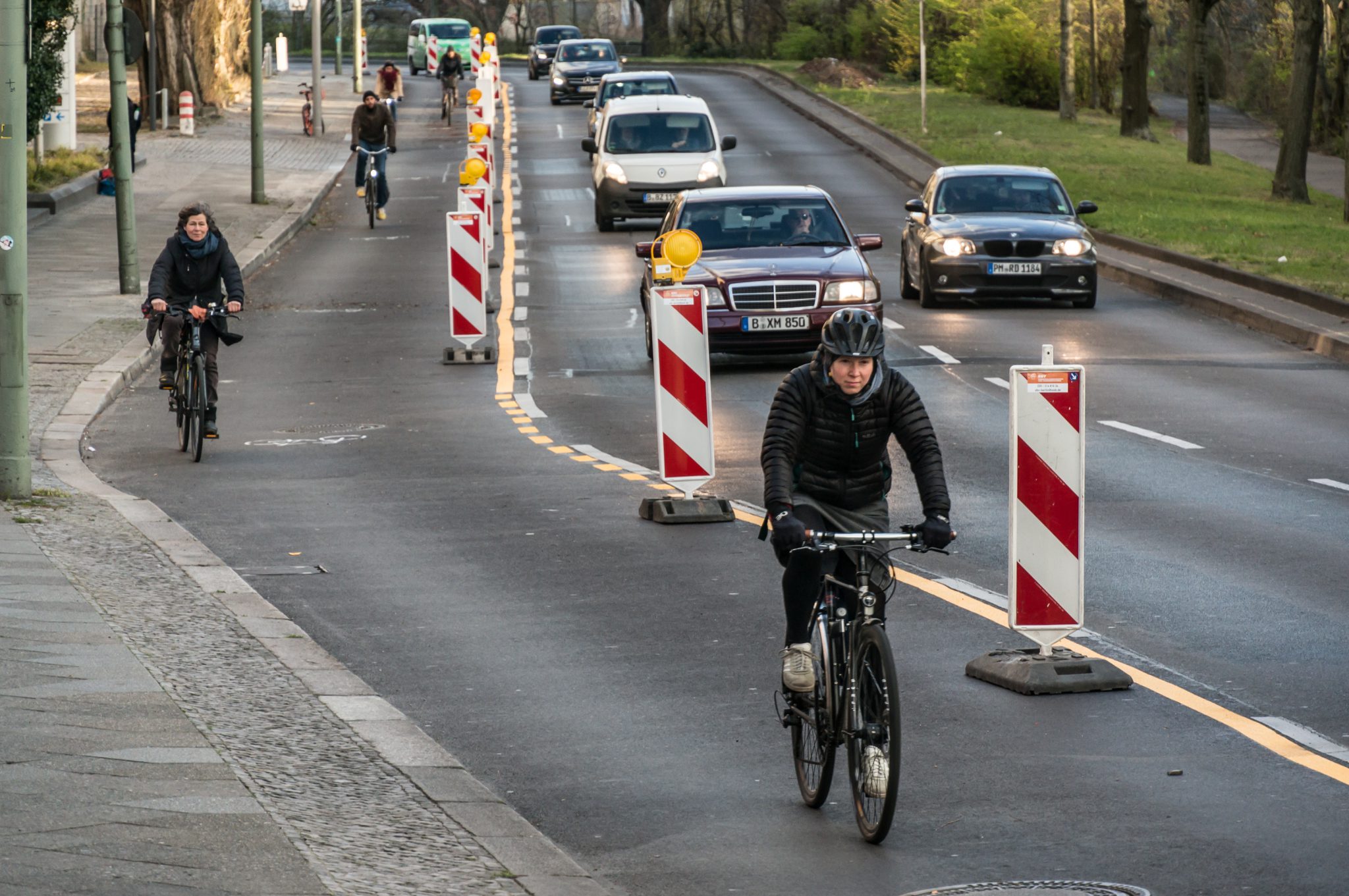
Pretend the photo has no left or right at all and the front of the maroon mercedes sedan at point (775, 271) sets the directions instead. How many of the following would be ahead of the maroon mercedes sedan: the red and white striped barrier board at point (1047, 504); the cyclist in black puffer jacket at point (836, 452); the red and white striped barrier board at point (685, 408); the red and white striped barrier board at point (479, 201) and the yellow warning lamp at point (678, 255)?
4

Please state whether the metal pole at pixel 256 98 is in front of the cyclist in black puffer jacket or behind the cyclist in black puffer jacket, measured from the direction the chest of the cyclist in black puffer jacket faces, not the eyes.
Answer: behind

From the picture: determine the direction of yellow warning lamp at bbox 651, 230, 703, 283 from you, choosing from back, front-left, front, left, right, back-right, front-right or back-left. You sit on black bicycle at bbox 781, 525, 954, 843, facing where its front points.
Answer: back

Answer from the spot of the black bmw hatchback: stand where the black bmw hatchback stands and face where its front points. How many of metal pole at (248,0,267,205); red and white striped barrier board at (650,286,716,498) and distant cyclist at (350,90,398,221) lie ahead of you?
1

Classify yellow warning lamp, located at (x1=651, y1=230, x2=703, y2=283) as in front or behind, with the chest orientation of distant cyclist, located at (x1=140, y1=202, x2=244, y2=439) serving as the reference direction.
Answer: in front

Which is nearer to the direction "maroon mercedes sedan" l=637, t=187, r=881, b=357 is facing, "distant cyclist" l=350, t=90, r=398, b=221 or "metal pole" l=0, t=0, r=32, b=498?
the metal pole

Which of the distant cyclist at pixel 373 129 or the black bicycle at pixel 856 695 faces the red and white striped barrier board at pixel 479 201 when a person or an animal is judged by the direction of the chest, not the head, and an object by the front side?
the distant cyclist
